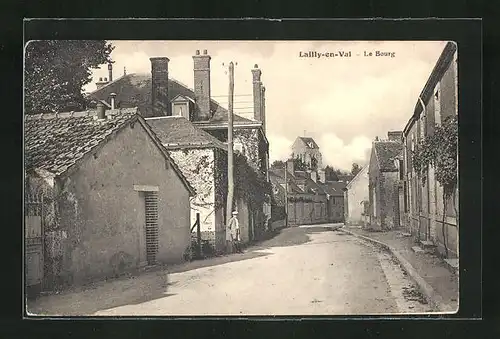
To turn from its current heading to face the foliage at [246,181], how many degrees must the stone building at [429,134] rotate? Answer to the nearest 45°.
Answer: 0° — it already faces it

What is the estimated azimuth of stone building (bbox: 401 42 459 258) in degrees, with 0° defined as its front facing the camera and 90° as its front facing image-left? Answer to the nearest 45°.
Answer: approximately 90°

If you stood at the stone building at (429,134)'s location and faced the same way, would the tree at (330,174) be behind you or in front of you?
in front

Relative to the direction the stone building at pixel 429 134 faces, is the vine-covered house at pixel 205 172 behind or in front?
in front

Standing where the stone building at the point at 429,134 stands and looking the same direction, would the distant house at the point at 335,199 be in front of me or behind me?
in front
